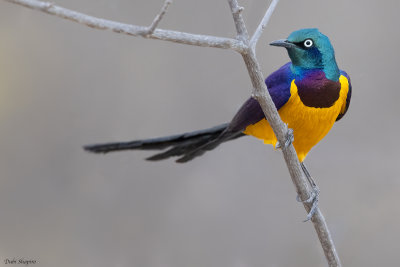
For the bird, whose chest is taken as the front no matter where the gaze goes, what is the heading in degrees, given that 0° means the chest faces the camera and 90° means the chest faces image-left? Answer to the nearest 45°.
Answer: approximately 315°

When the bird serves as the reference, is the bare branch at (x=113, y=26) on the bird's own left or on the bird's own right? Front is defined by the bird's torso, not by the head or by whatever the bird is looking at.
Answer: on the bird's own right
